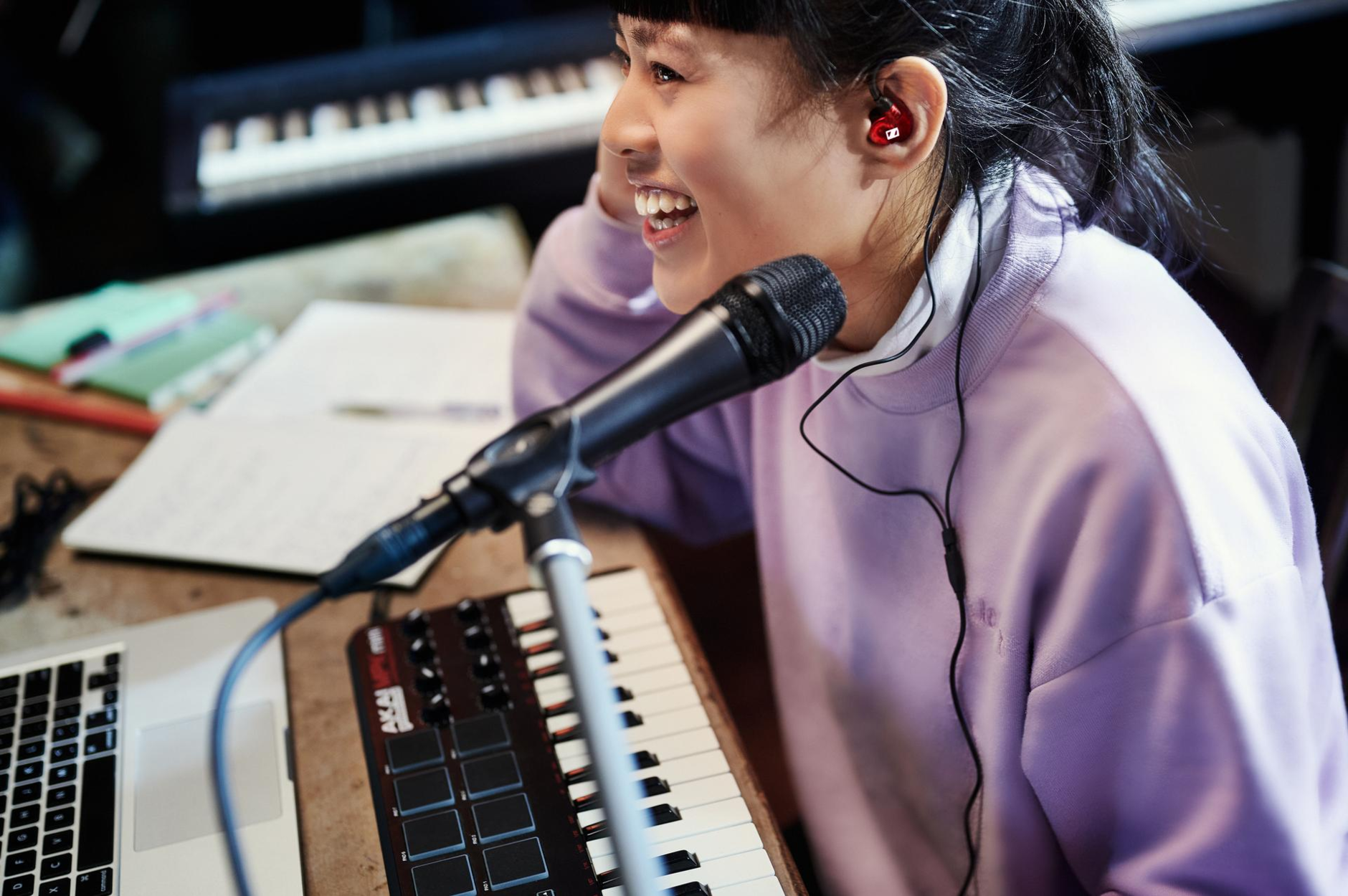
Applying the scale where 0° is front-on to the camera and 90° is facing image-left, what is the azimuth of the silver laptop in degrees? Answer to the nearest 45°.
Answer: approximately 270°

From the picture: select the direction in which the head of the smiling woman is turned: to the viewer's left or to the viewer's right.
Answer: to the viewer's left

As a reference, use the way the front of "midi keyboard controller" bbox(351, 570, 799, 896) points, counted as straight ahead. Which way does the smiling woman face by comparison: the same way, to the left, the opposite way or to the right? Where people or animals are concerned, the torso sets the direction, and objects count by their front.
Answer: the opposite way

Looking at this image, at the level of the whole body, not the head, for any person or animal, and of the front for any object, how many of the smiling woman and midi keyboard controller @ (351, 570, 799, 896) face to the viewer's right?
1

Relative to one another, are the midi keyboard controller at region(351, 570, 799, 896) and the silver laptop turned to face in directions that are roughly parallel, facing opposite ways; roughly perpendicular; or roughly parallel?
roughly parallel

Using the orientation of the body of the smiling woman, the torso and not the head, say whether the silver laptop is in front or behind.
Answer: in front

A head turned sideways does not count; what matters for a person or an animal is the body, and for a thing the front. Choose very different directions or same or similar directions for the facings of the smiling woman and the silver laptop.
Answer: very different directions

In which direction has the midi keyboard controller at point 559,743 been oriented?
to the viewer's right

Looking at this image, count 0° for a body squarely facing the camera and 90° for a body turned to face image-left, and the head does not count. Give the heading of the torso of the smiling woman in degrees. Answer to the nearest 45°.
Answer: approximately 45°

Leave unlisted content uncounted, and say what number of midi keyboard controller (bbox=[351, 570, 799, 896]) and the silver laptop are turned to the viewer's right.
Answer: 2

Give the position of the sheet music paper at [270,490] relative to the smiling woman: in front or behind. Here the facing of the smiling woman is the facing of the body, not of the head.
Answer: in front
